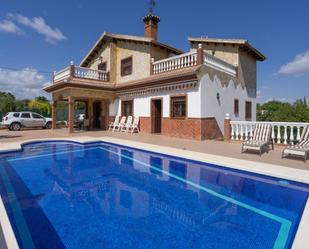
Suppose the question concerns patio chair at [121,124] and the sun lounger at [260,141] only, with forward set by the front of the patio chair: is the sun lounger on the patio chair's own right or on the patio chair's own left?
on the patio chair's own left

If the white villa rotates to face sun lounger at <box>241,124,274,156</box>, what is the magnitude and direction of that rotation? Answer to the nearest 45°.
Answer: approximately 90° to its left

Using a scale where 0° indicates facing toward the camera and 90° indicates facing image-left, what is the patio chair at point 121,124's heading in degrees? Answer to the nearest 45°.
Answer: approximately 45°

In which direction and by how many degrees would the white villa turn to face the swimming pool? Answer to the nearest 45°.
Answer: approximately 45° to its left

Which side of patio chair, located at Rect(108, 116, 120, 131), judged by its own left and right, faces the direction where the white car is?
right

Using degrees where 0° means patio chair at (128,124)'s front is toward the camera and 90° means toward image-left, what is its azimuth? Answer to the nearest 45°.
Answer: approximately 45°
